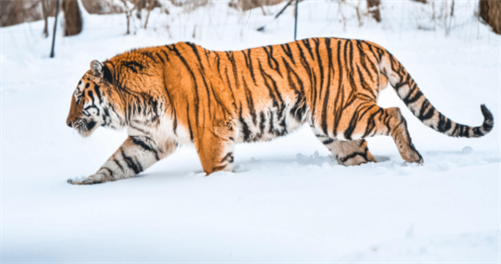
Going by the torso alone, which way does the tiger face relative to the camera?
to the viewer's left

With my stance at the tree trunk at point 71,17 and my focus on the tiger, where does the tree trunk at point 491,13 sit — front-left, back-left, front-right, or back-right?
front-left

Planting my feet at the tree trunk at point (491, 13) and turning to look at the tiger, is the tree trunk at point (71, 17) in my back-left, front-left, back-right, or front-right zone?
front-right

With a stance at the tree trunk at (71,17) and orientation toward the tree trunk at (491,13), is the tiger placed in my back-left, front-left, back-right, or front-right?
front-right

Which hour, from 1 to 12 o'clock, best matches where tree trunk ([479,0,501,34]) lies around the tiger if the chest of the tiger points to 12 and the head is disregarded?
The tree trunk is roughly at 4 o'clock from the tiger.

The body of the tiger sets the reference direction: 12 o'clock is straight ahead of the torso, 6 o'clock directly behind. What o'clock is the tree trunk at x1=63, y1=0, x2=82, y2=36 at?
The tree trunk is roughly at 2 o'clock from the tiger.

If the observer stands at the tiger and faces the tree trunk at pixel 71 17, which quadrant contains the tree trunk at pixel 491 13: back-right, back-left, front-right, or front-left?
front-right
